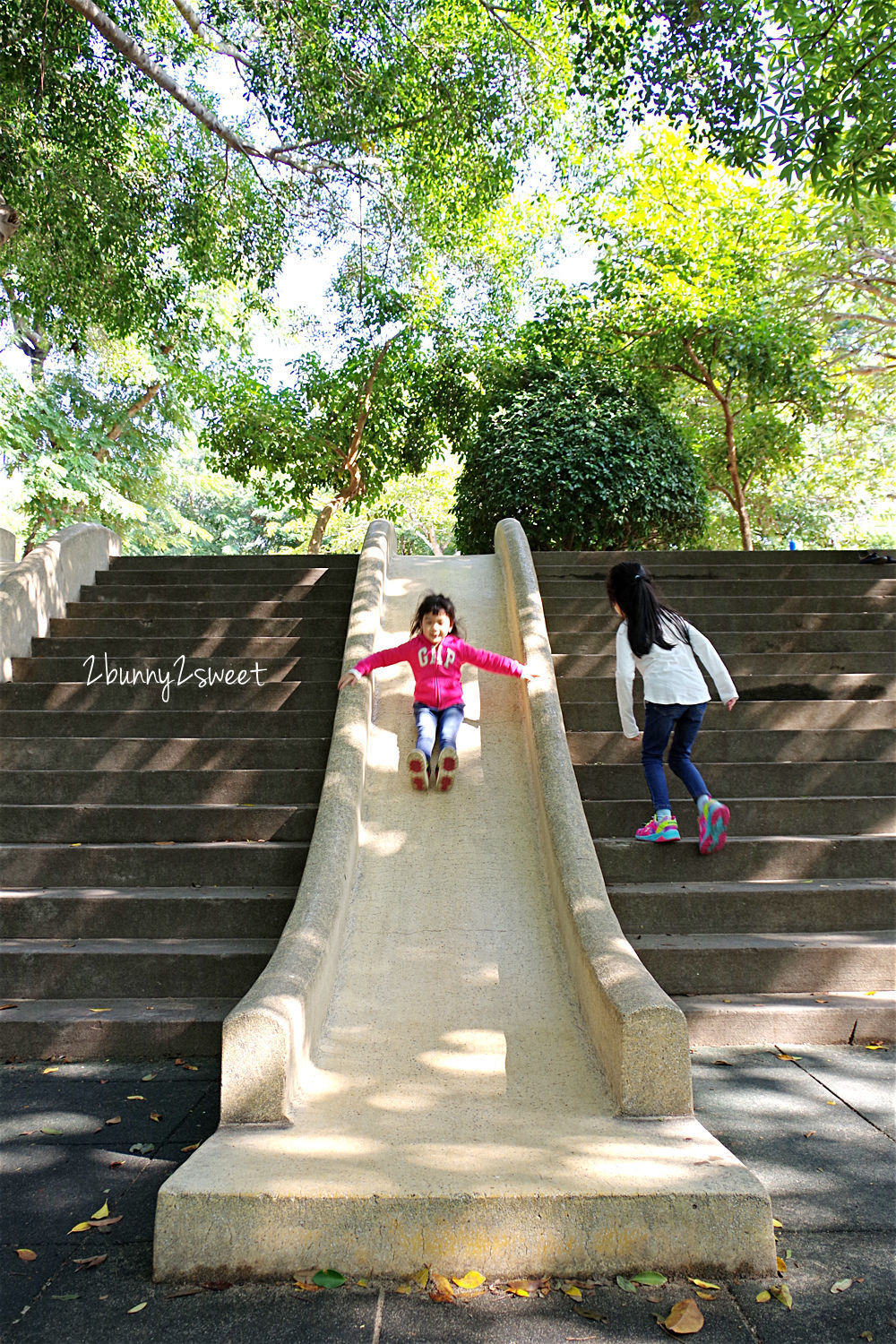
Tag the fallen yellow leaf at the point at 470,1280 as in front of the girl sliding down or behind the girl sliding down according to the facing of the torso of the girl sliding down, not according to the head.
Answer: in front

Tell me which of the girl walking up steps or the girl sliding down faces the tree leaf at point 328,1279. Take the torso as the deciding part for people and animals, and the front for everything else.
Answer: the girl sliding down

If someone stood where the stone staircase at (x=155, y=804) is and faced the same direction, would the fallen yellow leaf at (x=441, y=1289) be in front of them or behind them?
in front

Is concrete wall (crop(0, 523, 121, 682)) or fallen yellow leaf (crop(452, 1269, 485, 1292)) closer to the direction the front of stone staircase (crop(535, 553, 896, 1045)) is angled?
the fallen yellow leaf

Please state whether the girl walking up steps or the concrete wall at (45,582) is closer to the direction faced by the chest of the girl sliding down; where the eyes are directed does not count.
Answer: the girl walking up steps

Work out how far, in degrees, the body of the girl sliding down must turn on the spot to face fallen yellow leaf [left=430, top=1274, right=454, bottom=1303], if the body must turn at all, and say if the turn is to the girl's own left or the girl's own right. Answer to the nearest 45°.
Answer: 0° — they already face it

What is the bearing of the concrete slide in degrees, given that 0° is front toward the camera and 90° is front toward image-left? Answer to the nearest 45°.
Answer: approximately 0°

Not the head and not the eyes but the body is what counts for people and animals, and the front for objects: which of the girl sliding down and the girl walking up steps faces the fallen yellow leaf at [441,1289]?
the girl sliding down

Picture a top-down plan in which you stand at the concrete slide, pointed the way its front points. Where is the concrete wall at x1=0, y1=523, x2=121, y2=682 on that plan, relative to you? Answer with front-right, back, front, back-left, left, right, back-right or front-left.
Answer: back-right

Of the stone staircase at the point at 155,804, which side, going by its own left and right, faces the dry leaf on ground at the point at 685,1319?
front
